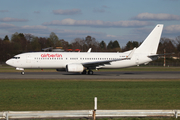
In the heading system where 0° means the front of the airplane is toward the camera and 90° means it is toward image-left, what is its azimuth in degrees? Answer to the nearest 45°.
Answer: approximately 90°
